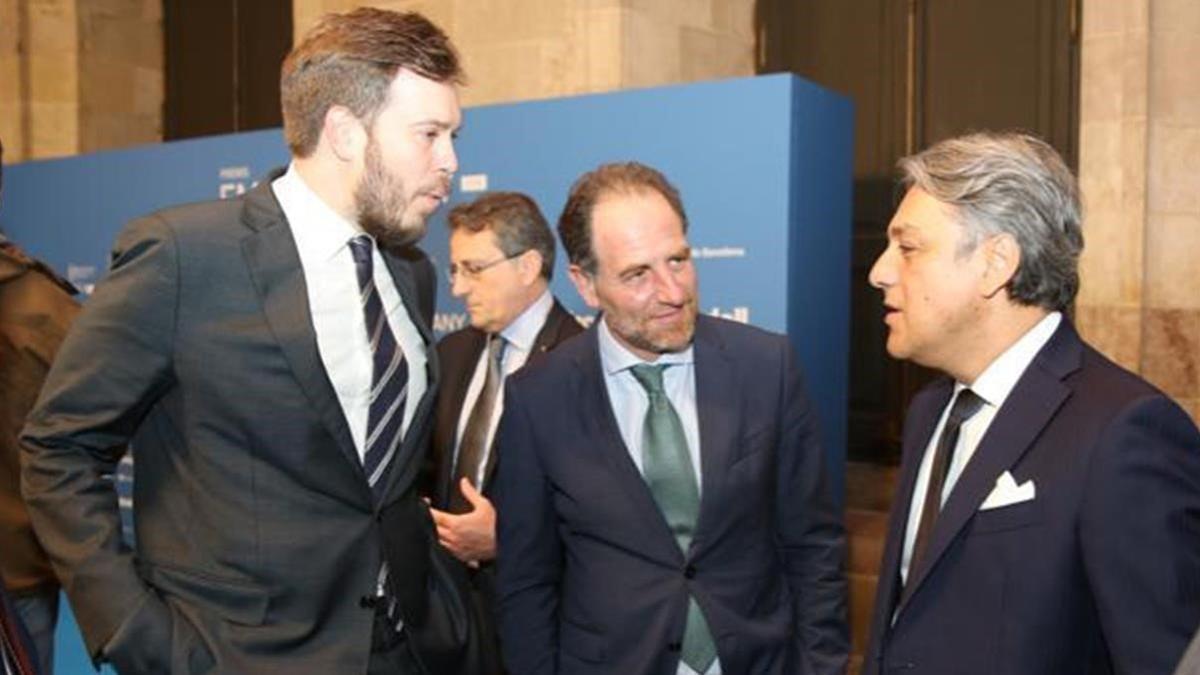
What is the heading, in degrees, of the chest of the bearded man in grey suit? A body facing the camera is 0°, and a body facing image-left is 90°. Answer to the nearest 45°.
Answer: approximately 315°

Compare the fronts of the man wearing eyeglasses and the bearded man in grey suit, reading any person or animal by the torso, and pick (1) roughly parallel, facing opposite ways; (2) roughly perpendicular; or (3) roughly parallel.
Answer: roughly perpendicular

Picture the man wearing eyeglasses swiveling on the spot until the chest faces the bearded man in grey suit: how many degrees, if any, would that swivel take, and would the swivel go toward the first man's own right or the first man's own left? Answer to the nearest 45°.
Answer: approximately 45° to the first man's own left

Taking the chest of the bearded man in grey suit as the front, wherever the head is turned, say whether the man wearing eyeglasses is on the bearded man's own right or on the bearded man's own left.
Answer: on the bearded man's own left

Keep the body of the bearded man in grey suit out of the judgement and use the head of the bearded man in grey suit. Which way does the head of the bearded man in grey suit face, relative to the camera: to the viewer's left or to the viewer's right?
to the viewer's right

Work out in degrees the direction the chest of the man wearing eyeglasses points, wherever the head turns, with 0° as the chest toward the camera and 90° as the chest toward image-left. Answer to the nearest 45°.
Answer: approximately 45°
